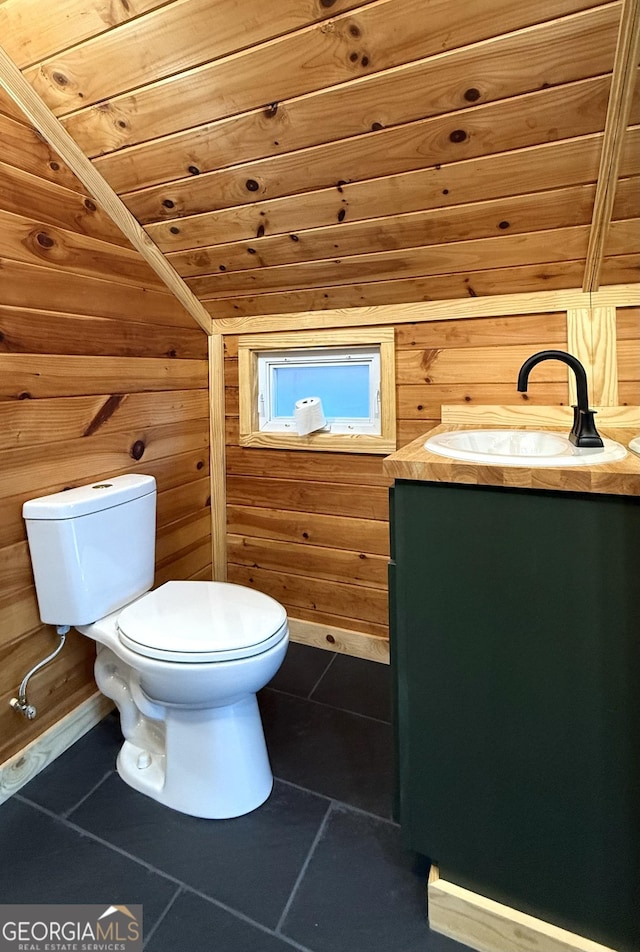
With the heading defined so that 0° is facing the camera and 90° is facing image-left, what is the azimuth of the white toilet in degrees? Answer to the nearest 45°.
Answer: approximately 315°

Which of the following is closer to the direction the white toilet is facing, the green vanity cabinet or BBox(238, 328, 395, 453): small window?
the green vanity cabinet

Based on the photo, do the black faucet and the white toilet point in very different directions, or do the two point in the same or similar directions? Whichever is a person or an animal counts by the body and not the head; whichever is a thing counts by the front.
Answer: very different directions

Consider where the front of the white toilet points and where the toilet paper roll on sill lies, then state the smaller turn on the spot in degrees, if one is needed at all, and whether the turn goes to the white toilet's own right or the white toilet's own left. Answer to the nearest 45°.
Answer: approximately 90° to the white toilet's own left
